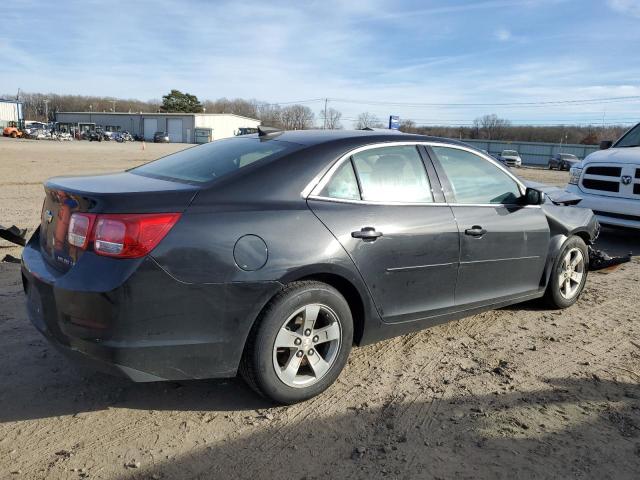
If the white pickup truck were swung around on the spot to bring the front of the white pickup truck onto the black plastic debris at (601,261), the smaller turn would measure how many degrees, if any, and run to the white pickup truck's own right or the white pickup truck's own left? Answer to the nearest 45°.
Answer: approximately 45° to the white pickup truck's own left

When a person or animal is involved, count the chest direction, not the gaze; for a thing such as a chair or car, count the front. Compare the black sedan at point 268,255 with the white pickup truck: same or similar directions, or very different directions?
very different directions

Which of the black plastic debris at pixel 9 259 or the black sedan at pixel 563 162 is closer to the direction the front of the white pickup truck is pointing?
the black plastic debris

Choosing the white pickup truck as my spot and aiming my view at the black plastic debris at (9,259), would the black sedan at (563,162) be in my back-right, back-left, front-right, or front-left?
back-right

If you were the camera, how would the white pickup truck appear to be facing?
facing the viewer and to the left of the viewer

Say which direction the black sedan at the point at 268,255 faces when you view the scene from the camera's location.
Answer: facing away from the viewer and to the right of the viewer

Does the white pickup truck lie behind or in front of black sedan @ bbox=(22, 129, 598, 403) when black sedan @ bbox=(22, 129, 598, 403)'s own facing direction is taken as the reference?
in front

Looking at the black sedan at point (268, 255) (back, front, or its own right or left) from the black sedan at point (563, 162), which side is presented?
front

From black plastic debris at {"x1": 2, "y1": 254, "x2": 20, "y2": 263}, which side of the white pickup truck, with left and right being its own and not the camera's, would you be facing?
front
